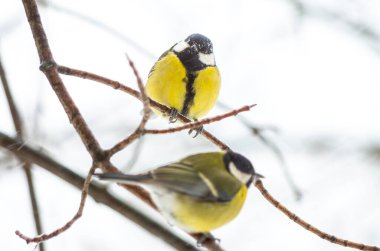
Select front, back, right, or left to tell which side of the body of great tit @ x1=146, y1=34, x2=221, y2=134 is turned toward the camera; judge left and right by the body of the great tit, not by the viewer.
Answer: front

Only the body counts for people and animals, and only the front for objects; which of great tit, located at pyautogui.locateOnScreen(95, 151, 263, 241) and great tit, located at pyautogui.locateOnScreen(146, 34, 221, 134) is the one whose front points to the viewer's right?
great tit, located at pyautogui.locateOnScreen(95, 151, 263, 241)

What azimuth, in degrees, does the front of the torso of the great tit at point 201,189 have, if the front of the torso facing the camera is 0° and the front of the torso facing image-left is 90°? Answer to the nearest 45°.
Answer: approximately 270°

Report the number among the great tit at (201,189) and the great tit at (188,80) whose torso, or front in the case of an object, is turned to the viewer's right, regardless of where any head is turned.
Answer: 1

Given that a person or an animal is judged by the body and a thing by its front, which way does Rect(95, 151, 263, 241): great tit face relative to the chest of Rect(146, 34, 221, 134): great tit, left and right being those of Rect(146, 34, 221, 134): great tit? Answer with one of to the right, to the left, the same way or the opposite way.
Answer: to the left
